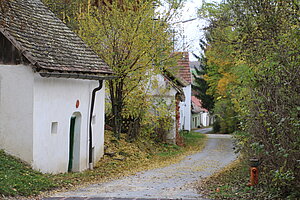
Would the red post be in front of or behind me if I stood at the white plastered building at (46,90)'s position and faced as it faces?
in front

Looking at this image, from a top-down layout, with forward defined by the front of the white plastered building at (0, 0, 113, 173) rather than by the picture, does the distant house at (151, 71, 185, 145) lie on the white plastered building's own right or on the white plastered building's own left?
on the white plastered building's own left

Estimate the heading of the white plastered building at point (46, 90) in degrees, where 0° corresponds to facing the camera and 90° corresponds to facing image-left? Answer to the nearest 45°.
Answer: approximately 315°

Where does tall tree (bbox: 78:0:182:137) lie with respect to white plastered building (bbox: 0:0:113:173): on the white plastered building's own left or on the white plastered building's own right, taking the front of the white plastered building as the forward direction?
on the white plastered building's own left

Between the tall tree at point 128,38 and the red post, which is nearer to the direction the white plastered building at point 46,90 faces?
the red post

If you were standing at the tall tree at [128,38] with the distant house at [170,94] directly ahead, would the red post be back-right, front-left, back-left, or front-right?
back-right

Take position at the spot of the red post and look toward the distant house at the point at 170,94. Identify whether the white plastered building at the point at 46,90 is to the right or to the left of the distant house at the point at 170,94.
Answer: left

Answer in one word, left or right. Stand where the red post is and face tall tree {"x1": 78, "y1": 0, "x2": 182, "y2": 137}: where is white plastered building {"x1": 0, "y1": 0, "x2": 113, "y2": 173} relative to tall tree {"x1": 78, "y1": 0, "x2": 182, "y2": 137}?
left

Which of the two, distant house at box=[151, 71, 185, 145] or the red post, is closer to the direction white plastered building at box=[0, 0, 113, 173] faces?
the red post
